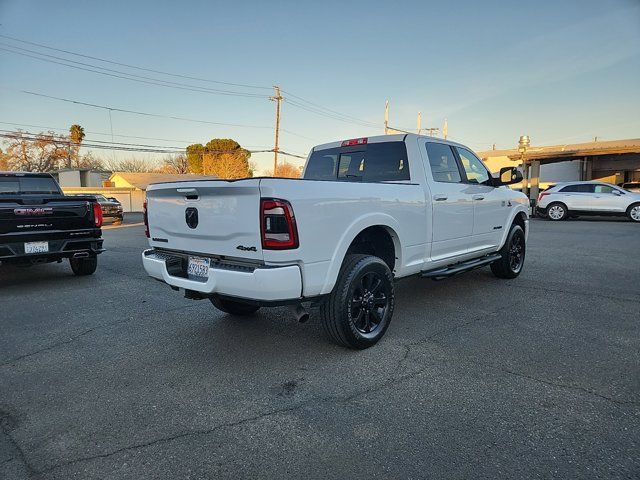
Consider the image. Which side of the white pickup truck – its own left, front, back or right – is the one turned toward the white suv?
front

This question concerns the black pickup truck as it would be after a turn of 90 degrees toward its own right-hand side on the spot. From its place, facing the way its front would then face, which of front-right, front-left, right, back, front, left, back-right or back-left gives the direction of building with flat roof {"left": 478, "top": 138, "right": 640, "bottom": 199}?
front

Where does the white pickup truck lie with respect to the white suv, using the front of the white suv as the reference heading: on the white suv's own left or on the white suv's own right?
on the white suv's own right

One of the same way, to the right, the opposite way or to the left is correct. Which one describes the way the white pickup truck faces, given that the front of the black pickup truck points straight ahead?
to the right

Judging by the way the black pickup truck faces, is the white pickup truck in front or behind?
behind

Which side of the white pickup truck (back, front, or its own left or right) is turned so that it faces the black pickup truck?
left

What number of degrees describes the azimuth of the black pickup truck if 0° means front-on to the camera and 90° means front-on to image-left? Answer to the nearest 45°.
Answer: approximately 180°

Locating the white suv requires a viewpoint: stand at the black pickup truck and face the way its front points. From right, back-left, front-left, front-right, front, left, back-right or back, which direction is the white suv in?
right

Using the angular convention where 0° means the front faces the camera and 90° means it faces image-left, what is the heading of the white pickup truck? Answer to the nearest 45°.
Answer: approximately 225°

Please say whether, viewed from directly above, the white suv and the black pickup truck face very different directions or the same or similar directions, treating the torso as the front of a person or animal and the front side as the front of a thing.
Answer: very different directions

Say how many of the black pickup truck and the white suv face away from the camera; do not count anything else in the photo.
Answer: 1

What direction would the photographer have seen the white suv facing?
facing to the right of the viewer

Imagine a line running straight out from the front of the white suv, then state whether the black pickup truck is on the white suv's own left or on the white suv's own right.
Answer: on the white suv's own right

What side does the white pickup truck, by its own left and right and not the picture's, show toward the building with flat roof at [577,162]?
front
